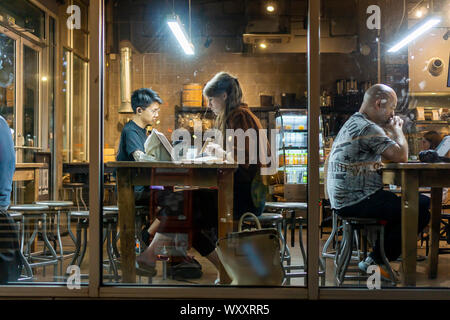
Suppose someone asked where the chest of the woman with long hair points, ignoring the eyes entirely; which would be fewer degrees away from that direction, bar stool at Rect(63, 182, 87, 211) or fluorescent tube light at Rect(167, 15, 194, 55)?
the bar stool

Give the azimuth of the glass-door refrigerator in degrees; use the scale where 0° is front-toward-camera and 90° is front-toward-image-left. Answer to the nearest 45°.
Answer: approximately 0°

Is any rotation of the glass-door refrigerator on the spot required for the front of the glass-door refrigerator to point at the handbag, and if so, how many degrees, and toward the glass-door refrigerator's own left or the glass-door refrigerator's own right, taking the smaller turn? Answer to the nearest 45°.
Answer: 0° — it already faces it

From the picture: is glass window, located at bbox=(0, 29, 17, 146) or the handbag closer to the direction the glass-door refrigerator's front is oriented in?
the handbag

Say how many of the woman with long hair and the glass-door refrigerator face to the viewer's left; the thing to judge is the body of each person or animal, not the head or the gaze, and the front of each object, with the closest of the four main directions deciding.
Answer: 1

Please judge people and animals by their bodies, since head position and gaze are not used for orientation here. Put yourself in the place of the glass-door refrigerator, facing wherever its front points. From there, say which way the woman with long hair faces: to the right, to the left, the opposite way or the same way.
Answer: to the right

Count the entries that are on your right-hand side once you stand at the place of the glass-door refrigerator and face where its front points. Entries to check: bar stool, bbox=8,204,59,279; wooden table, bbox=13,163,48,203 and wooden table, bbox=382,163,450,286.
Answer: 2

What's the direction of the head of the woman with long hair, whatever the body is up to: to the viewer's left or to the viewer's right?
to the viewer's left

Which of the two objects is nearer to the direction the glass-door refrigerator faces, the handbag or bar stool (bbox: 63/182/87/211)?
the handbag

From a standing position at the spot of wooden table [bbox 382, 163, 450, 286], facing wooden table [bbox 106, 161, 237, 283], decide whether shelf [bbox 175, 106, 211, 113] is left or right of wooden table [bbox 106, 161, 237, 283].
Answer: right

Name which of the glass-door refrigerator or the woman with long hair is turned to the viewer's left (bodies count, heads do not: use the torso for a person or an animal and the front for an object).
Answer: the woman with long hair

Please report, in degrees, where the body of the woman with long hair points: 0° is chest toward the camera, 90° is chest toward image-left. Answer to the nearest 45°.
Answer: approximately 90°

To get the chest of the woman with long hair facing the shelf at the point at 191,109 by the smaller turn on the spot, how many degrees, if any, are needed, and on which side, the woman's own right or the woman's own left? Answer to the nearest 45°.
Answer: approximately 90° to the woman's own right
